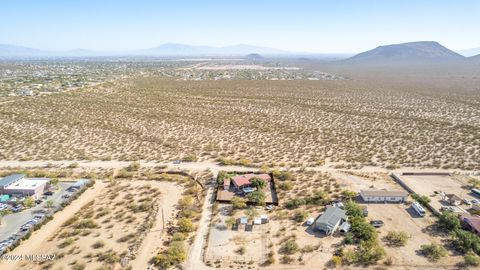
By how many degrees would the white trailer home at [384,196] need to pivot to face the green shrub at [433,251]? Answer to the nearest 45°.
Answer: approximately 45° to its left

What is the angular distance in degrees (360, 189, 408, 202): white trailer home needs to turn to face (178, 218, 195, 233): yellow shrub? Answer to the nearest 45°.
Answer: approximately 45° to its right

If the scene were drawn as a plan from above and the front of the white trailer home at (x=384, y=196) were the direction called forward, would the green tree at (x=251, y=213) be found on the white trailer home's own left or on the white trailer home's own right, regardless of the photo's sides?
on the white trailer home's own right

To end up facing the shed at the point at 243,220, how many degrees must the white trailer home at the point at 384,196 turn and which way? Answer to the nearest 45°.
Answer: approximately 45° to its right

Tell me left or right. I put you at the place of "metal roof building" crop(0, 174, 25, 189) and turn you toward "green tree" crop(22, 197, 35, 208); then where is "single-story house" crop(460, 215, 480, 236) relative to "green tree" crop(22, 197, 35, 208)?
left

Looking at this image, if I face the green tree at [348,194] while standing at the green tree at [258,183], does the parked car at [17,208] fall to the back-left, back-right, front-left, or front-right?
back-right

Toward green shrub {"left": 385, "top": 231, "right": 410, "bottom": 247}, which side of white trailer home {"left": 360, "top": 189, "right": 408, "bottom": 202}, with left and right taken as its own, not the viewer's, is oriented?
front

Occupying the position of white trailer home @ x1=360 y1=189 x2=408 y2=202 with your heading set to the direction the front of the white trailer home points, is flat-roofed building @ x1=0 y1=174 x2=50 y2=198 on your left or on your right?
on your right

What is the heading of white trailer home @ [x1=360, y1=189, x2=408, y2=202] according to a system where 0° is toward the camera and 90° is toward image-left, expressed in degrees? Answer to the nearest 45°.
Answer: approximately 0°

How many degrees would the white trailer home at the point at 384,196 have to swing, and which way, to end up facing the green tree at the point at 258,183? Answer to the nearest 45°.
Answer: approximately 90° to its right

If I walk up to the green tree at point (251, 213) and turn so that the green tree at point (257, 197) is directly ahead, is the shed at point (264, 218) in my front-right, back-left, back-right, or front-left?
back-right

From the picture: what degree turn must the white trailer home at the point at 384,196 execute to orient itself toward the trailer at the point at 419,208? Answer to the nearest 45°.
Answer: approximately 90° to its left

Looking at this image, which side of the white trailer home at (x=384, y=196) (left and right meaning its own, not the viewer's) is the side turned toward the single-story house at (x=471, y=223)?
left

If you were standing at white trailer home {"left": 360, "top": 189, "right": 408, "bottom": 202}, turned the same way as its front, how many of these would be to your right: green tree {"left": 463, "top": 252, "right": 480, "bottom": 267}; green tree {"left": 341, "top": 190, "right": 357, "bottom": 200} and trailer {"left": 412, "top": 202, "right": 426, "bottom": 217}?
1

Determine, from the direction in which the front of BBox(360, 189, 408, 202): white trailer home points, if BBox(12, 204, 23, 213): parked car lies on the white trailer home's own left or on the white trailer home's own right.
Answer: on the white trailer home's own right

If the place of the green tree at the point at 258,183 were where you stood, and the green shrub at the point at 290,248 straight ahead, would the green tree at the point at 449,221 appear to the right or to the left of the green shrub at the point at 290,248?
left
